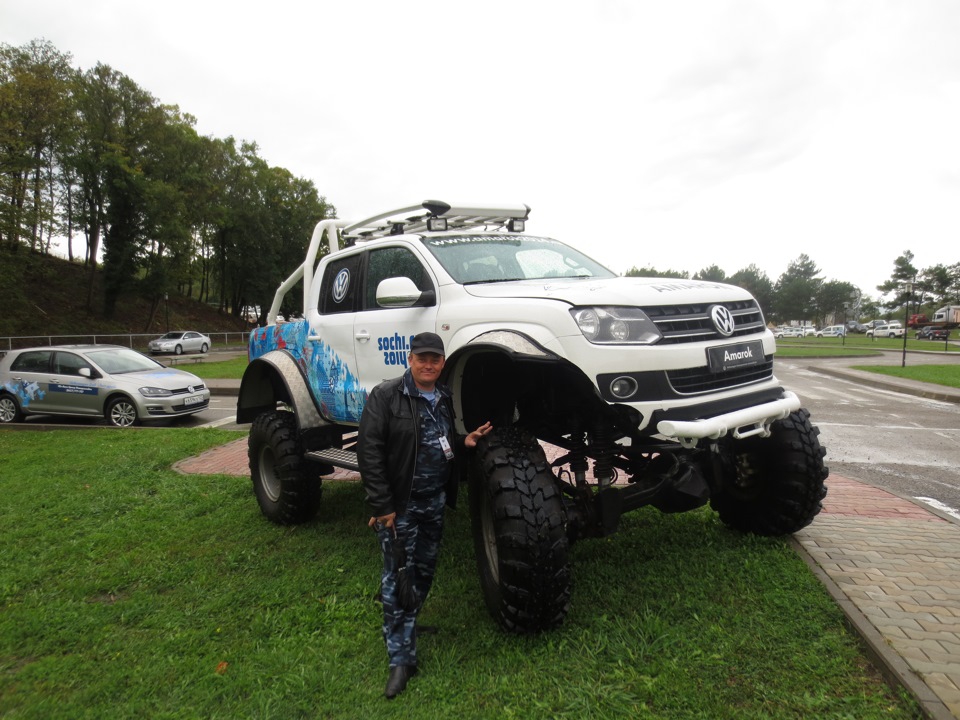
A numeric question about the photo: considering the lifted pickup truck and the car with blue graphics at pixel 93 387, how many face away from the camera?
0

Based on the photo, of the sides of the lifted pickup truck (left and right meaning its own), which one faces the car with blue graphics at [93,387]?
back

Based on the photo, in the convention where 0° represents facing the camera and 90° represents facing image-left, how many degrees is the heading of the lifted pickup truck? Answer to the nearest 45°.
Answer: approximately 315°

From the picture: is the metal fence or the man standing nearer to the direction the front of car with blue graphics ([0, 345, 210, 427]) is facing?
the man standing

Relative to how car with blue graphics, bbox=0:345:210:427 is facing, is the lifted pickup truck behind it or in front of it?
in front

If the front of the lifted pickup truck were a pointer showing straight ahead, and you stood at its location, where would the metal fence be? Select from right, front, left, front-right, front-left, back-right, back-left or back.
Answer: back

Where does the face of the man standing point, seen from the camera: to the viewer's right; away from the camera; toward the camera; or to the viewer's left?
toward the camera

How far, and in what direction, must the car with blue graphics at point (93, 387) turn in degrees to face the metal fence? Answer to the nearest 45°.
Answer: approximately 135° to its left

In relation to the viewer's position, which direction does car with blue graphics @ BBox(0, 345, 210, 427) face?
facing the viewer and to the right of the viewer

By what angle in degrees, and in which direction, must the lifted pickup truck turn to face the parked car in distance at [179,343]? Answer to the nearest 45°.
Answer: approximately 180°
